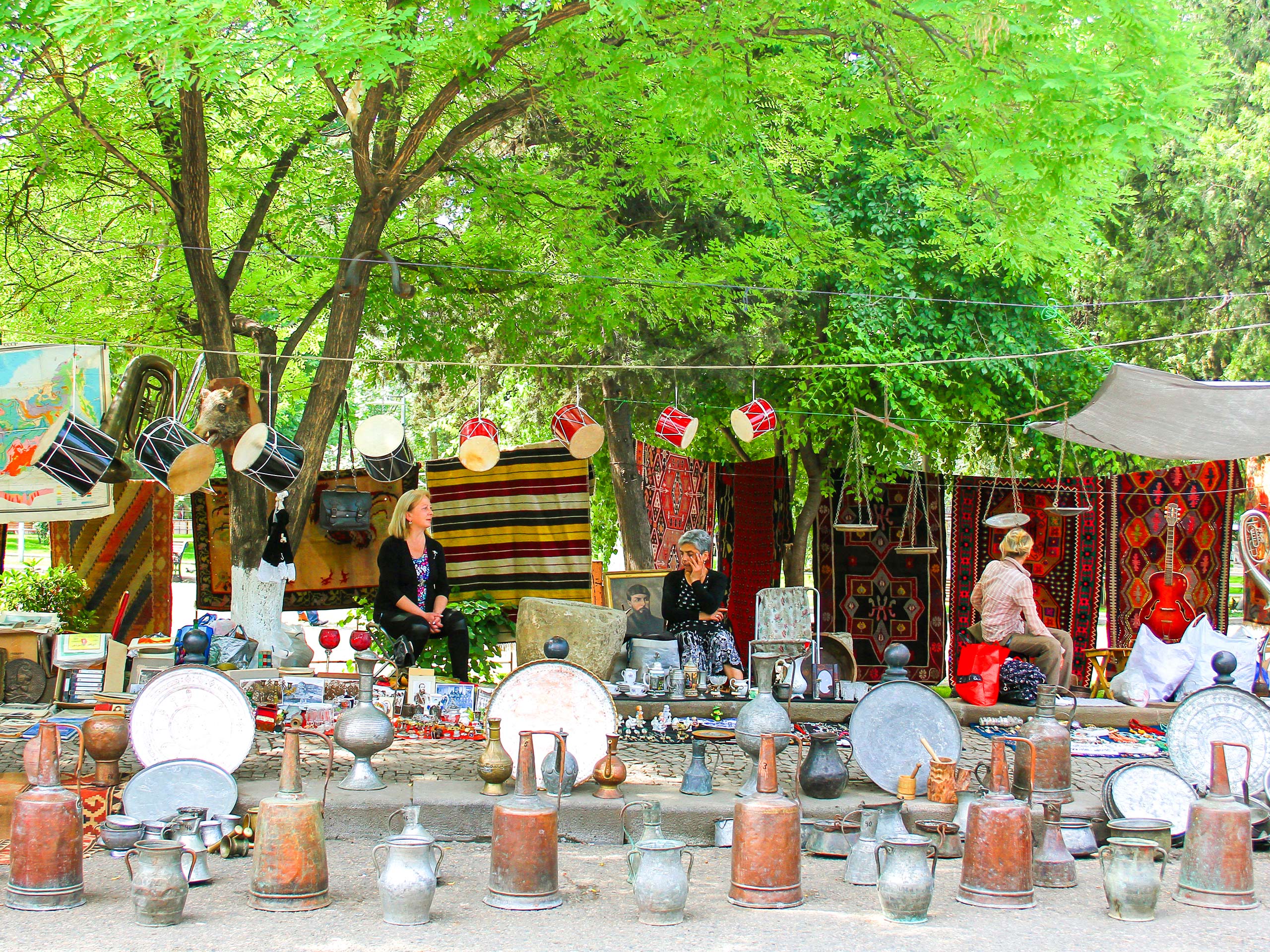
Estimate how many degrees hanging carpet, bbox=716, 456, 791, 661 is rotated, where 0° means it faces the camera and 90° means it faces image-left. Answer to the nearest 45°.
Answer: approximately 0°

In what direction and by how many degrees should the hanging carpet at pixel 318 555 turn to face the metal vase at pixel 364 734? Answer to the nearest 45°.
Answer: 0° — it already faces it

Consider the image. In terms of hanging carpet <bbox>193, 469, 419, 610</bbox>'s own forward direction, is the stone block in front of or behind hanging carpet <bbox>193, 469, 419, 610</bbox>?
in front

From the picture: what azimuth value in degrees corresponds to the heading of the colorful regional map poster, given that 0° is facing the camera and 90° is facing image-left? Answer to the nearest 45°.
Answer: approximately 0°

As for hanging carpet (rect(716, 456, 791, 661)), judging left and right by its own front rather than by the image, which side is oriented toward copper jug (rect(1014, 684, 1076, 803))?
front

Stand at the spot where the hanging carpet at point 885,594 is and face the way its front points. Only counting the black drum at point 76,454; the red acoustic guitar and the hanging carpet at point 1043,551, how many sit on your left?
2

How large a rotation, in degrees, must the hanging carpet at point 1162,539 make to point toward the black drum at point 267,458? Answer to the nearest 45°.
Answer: approximately 45° to its right
